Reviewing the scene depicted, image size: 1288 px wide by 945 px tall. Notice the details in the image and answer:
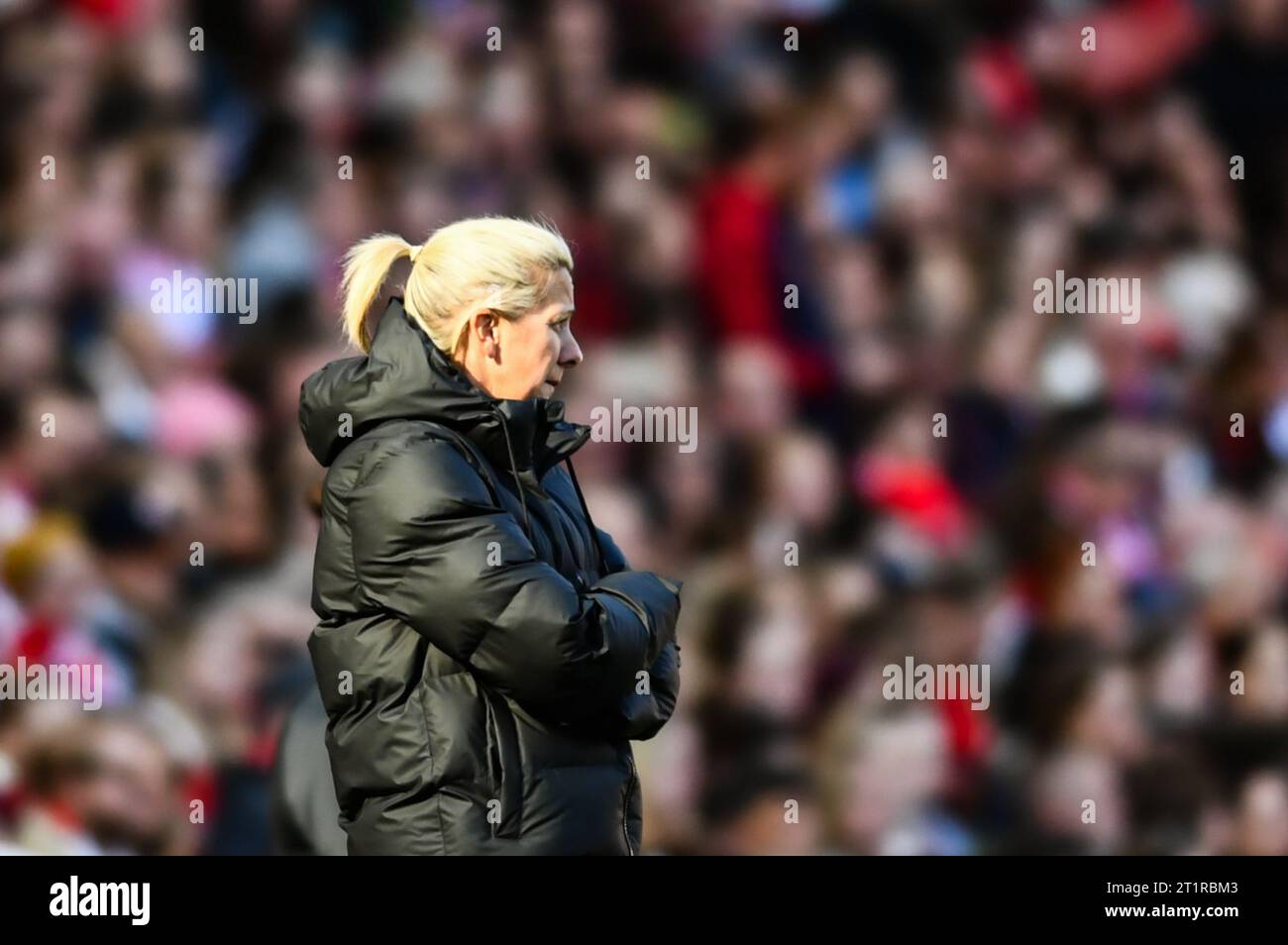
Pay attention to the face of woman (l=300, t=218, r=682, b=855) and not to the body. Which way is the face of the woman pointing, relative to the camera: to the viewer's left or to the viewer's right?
to the viewer's right

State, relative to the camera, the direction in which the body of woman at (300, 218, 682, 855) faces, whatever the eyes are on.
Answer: to the viewer's right
